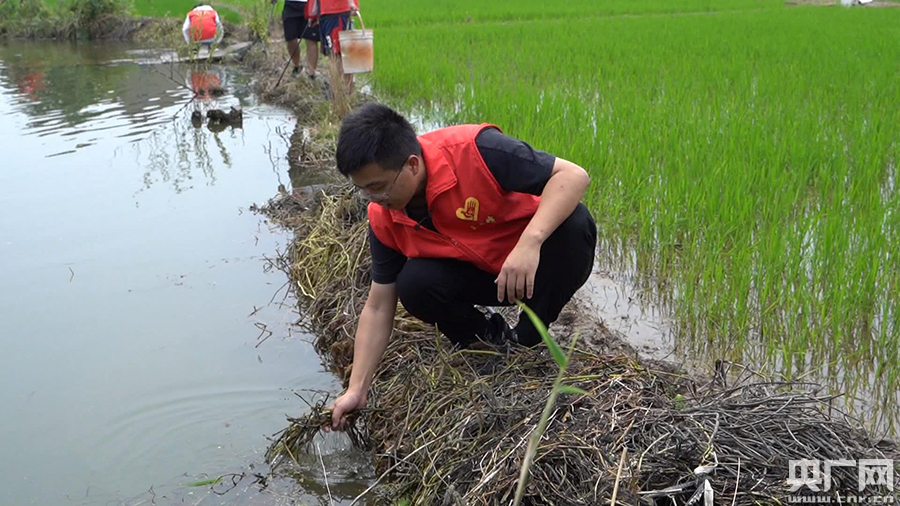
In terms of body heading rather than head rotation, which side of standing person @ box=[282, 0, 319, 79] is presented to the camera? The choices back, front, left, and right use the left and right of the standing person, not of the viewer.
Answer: front

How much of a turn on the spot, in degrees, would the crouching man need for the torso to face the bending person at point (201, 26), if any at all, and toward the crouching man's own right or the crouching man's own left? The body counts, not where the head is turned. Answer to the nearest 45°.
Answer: approximately 135° to the crouching man's own right

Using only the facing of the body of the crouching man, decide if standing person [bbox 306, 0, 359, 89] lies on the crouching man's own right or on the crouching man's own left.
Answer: on the crouching man's own right

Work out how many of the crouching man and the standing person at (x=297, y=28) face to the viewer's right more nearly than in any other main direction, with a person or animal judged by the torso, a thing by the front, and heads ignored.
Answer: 0

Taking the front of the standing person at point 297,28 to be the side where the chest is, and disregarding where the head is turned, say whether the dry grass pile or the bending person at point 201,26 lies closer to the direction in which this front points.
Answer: the dry grass pile

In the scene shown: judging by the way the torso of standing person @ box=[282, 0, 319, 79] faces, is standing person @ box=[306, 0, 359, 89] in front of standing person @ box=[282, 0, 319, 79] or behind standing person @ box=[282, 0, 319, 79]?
in front

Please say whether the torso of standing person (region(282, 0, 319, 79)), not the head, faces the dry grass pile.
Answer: yes

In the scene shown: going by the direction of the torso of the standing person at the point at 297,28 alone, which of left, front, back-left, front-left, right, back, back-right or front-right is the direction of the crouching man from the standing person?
front

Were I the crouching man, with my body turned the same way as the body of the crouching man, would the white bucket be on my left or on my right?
on my right

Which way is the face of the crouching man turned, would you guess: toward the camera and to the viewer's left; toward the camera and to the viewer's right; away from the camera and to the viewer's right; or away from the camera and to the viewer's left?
toward the camera and to the viewer's left

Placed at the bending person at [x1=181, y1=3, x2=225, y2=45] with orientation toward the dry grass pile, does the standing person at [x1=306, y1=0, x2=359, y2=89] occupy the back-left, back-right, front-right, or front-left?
front-left

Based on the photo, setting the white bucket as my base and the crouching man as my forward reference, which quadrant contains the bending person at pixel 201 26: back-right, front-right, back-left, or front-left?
back-right

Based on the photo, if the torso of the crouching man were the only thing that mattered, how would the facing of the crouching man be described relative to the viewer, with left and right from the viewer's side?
facing the viewer and to the left of the viewer
